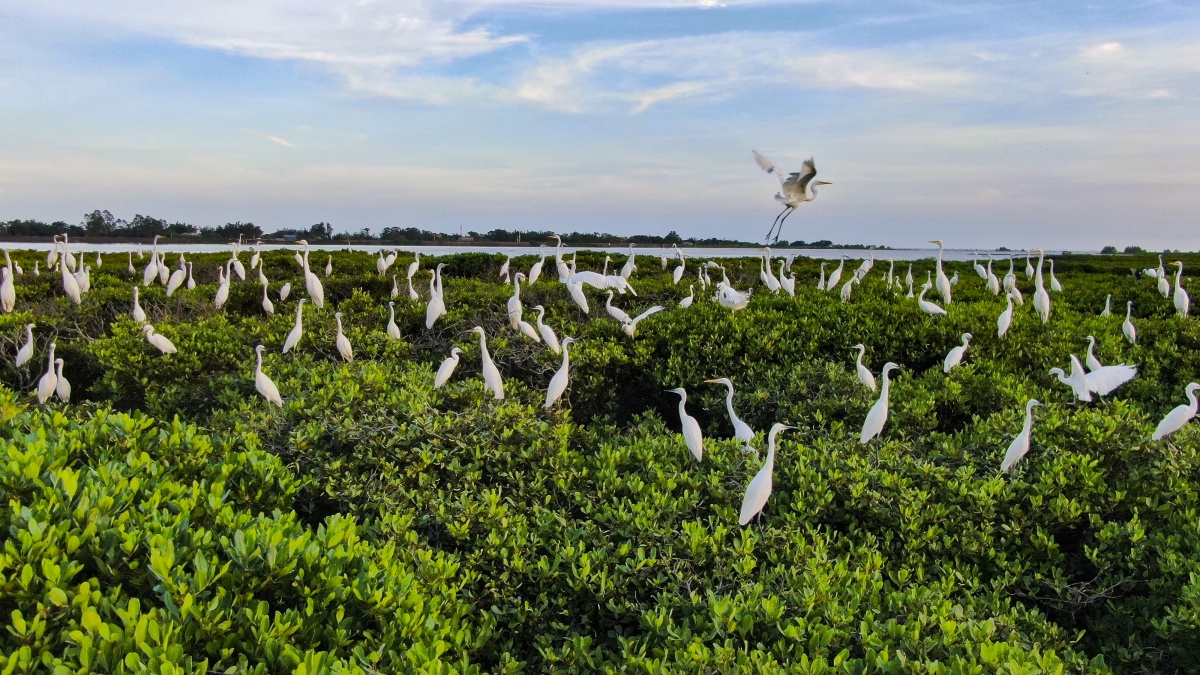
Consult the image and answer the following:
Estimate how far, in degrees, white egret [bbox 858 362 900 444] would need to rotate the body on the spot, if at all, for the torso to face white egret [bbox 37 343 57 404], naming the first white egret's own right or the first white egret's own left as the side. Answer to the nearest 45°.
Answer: approximately 180°

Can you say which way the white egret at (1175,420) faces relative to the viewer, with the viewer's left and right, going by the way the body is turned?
facing to the right of the viewer

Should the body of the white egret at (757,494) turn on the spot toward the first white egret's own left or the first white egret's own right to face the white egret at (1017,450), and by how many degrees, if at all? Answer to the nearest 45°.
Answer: approximately 45° to the first white egret's own left

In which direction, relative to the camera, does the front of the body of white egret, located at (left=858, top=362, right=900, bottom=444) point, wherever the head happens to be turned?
to the viewer's right

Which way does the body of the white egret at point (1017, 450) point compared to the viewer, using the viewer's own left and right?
facing to the right of the viewer

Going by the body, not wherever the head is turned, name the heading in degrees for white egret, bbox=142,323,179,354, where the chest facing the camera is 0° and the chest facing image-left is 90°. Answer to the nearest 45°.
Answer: approximately 90°
